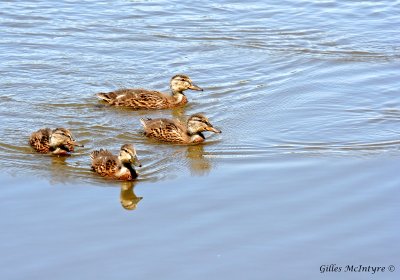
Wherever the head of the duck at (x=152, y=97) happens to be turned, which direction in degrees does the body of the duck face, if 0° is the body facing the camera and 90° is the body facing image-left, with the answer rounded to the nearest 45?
approximately 270°

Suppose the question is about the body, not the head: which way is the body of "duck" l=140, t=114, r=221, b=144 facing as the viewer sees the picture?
to the viewer's right

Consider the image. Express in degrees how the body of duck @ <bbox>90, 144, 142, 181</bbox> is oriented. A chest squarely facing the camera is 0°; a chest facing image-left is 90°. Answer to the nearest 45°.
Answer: approximately 315°

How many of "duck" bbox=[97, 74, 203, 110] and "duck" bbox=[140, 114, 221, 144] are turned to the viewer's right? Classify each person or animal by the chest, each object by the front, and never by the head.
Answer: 2

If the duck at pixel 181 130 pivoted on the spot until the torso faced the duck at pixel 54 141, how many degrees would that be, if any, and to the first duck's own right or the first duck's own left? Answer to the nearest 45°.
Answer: approximately 180°

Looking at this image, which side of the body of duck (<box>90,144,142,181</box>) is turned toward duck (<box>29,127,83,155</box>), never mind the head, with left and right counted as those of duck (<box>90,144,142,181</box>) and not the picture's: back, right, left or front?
back

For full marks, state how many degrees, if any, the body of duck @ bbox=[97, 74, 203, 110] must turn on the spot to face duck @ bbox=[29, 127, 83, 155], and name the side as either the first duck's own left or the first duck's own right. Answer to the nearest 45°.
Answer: approximately 135° to the first duck's own right
